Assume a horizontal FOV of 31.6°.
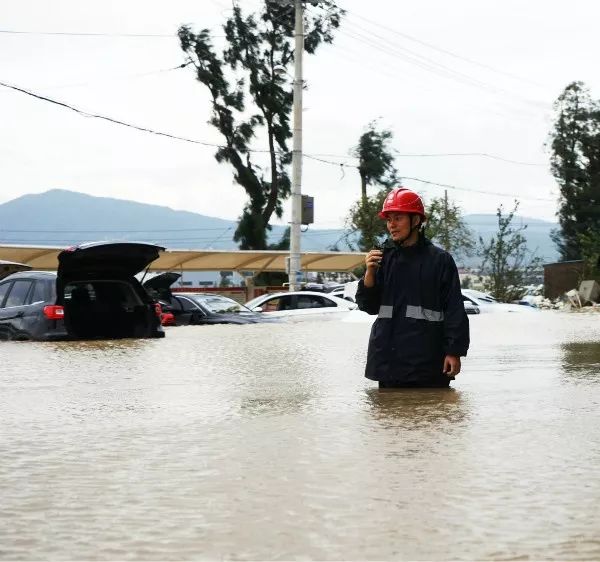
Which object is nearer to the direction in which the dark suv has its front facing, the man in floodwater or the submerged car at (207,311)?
the submerged car

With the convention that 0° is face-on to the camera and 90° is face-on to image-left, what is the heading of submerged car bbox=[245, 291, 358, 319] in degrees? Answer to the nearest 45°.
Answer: approximately 90°

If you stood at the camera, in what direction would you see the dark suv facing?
facing away from the viewer and to the left of the viewer

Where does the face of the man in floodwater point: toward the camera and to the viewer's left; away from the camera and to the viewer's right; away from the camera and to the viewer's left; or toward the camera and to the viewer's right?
toward the camera and to the viewer's left

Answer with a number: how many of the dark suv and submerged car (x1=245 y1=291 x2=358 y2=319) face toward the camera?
0

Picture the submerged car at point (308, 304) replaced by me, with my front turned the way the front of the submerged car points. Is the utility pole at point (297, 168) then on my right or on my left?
on my right

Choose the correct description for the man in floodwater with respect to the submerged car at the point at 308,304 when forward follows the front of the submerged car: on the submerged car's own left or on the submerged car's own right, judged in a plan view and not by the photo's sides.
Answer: on the submerged car's own left

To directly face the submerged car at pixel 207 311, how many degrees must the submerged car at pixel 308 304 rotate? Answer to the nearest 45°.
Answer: approximately 45° to its left

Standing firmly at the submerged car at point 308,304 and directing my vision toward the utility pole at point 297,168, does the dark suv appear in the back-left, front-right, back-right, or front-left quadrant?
back-left

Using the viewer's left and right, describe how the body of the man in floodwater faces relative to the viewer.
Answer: facing the viewer and to the left of the viewer

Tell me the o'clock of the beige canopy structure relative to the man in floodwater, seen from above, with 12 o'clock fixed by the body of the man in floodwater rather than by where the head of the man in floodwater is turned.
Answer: The beige canopy structure is roughly at 4 o'clock from the man in floodwater.

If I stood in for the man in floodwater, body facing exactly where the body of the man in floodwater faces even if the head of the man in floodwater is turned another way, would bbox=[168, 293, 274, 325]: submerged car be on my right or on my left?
on my right
